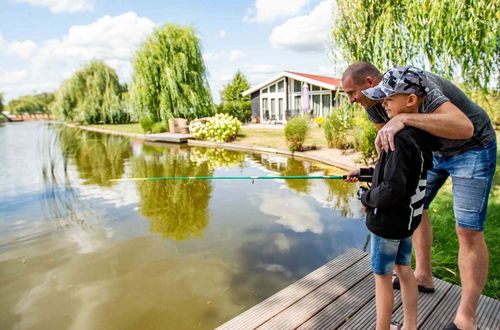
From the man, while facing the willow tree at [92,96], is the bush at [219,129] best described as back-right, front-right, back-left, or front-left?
front-right

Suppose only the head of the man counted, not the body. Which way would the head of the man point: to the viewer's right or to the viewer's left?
to the viewer's left

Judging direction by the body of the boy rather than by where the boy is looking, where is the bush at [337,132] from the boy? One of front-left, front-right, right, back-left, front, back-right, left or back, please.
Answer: right

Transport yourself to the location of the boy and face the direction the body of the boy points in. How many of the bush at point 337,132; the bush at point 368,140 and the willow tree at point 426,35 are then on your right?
3

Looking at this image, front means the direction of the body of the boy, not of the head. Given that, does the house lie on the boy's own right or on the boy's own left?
on the boy's own right

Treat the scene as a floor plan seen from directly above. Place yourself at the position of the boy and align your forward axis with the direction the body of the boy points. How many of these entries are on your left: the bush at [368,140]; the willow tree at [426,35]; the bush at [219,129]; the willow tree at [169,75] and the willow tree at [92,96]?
0

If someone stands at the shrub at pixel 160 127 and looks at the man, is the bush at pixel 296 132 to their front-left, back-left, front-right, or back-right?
front-left

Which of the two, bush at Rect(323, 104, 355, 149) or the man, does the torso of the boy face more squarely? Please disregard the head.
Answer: the bush

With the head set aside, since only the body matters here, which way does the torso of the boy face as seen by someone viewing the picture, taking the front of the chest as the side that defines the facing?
to the viewer's left

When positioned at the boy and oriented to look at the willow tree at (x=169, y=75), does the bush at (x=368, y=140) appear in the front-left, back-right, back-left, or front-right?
front-right

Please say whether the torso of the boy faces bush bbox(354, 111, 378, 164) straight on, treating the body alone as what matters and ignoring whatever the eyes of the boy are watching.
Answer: no

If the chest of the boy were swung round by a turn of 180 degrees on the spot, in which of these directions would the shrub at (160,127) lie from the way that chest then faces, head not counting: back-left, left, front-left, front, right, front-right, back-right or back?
back-left

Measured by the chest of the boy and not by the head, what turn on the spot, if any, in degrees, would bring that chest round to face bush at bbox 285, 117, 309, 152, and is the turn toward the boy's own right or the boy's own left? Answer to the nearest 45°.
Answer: approximately 90° to the boy's own right

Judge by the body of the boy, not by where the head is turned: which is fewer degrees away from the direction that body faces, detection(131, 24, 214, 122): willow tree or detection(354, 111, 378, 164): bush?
the willow tree

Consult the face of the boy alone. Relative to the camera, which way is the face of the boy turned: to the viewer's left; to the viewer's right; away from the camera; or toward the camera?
to the viewer's left

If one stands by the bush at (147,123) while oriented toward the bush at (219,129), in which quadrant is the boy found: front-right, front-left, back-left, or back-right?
front-right

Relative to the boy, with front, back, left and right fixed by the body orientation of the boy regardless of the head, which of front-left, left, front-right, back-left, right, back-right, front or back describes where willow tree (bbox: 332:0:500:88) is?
right
